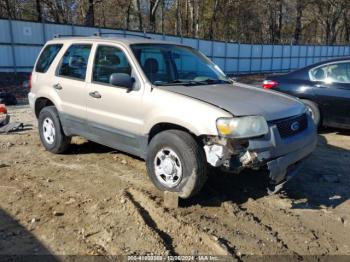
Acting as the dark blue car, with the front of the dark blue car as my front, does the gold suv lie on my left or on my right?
on my right

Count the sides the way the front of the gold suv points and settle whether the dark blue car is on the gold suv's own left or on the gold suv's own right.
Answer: on the gold suv's own left

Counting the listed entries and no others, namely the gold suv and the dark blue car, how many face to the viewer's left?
0

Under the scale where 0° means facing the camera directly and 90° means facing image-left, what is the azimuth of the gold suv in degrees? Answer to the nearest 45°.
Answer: approximately 315°

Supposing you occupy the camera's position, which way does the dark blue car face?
facing to the right of the viewer
